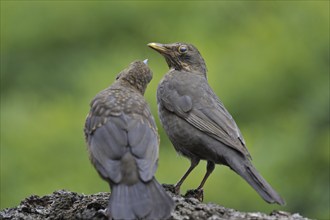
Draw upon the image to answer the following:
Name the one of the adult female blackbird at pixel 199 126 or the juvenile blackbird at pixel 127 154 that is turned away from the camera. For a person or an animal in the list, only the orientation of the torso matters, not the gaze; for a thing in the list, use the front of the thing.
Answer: the juvenile blackbird at pixel 127 154

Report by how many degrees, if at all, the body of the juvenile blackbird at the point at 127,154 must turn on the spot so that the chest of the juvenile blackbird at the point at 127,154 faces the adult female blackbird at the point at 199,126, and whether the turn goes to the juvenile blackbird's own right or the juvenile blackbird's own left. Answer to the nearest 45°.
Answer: approximately 45° to the juvenile blackbird's own right

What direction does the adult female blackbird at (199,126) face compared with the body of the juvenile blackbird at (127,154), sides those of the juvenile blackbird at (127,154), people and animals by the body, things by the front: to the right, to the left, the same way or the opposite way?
to the left

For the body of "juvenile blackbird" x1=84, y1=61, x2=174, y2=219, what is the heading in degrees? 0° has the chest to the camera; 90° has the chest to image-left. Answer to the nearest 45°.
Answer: approximately 180°

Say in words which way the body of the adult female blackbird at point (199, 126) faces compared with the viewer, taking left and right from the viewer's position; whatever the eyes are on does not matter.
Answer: facing to the left of the viewer

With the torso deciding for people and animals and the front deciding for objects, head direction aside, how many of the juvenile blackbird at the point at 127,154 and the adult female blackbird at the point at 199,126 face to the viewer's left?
1
